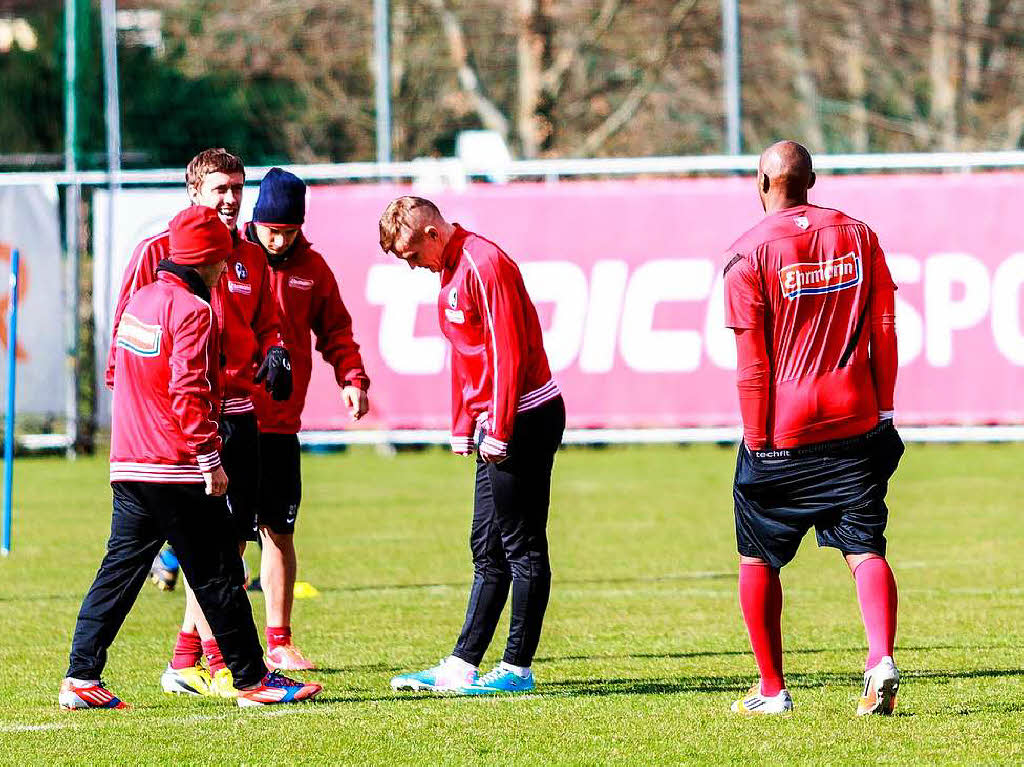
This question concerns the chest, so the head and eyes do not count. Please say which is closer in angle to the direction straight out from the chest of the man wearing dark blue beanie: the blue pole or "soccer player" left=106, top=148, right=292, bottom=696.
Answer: the soccer player

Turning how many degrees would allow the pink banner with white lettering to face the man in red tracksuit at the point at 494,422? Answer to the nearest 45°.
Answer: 0° — it already faces them

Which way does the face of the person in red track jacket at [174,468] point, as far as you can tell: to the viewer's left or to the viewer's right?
to the viewer's right

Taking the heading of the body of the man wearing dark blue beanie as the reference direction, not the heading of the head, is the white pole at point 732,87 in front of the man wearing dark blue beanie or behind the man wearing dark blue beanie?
behind

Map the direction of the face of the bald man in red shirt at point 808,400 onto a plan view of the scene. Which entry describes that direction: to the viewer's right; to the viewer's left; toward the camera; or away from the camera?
away from the camera

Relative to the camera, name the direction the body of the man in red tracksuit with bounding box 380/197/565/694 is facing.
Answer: to the viewer's left

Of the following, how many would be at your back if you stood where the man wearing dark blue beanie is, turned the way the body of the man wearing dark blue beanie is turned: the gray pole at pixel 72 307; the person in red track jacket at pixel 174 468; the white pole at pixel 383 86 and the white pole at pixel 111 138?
3

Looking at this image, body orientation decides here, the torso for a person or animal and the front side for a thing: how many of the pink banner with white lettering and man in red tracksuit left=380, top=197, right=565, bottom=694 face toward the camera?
1

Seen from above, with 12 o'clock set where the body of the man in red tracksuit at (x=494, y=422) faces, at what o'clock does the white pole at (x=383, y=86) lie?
The white pole is roughly at 3 o'clock from the man in red tracksuit.

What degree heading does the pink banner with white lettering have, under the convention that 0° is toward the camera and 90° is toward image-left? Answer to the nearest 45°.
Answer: approximately 0°

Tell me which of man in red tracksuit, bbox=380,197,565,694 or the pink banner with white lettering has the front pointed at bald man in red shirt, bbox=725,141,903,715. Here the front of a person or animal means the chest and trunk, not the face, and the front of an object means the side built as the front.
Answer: the pink banner with white lettering

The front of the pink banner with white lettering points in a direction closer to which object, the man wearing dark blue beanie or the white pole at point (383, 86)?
the man wearing dark blue beanie
